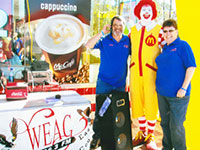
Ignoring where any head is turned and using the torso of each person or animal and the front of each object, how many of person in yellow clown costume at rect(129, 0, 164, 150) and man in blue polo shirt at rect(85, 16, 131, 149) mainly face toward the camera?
2

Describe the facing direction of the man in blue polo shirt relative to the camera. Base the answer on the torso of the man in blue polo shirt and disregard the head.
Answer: toward the camera

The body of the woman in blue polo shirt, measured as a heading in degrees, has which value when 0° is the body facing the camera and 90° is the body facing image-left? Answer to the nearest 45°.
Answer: approximately 45°

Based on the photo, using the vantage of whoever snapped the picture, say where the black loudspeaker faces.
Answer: facing the viewer and to the right of the viewer
